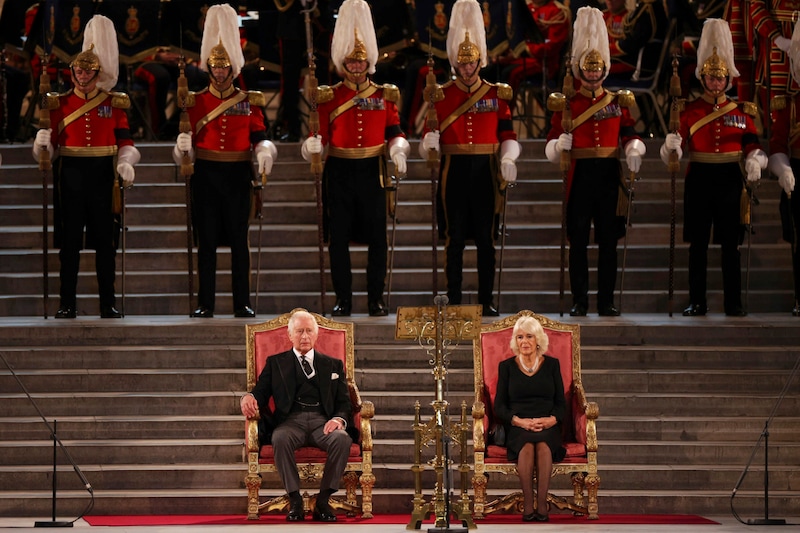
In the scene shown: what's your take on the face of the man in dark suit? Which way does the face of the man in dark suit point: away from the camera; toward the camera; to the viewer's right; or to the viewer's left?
toward the camera

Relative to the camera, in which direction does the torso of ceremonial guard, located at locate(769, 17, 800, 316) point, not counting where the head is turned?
toward the camera

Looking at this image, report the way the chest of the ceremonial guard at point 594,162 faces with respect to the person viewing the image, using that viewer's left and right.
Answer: facing the viewer

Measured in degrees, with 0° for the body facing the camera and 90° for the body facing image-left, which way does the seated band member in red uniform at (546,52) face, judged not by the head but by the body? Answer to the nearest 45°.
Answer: approximately 45°

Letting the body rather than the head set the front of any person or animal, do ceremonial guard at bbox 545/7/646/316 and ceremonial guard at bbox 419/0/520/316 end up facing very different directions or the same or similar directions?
same or similar directions

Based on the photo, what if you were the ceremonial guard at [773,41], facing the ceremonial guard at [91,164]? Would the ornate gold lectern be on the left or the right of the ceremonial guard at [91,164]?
left

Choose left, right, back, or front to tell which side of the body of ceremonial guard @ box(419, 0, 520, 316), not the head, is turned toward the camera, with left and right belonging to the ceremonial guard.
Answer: front

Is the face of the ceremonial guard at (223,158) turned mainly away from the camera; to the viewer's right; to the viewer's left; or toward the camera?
toward the camera

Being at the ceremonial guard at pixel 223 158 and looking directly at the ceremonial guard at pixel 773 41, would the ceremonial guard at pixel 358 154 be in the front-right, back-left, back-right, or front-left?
front-right

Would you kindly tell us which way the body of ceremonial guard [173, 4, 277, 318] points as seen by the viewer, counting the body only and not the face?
toward the camera

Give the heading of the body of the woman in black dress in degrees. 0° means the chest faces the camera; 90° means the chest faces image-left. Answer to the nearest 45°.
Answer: approximately 0°

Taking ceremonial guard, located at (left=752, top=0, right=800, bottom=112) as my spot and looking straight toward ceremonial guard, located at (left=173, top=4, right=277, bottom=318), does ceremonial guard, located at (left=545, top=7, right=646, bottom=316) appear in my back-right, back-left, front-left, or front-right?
front-left

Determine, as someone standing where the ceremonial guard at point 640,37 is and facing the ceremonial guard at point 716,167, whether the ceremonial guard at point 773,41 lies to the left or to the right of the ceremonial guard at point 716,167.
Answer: left

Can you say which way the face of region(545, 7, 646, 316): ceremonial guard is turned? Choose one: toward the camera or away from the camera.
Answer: toward the camera

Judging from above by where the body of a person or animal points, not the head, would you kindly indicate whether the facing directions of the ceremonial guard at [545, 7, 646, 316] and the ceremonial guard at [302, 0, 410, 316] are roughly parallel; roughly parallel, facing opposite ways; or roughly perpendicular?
roughly parallel

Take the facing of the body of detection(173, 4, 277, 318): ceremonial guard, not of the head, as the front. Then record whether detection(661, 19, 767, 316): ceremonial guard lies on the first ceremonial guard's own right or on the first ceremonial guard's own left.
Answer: on the first ceremonial guard's own left

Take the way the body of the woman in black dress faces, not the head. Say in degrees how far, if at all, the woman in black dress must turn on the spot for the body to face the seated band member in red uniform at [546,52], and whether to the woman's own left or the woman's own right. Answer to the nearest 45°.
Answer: approximately 180°

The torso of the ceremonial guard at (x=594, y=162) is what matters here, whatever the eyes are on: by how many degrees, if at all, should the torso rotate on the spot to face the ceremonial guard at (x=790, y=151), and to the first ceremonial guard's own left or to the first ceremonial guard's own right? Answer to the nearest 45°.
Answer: approximately 90° to the first ceremonial guard's own left

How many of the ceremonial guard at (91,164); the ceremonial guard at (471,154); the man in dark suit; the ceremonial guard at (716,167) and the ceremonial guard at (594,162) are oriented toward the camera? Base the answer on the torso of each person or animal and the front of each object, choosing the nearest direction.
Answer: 5

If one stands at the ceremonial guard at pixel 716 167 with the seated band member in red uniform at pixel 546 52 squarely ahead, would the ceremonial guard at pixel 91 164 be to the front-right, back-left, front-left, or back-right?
front-left
